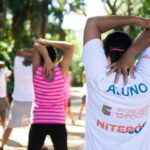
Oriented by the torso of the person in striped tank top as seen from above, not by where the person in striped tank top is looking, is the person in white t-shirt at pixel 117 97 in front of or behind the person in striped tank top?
behind

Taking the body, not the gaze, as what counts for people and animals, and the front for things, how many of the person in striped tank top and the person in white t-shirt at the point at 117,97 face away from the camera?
2

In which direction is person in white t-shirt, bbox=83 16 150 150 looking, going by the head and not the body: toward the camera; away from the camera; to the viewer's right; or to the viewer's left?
away from the camera

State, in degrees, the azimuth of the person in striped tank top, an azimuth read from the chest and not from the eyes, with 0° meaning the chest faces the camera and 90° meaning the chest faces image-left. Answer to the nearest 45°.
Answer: approximately 180°

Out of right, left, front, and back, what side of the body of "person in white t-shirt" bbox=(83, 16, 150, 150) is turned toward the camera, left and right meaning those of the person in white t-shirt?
back
